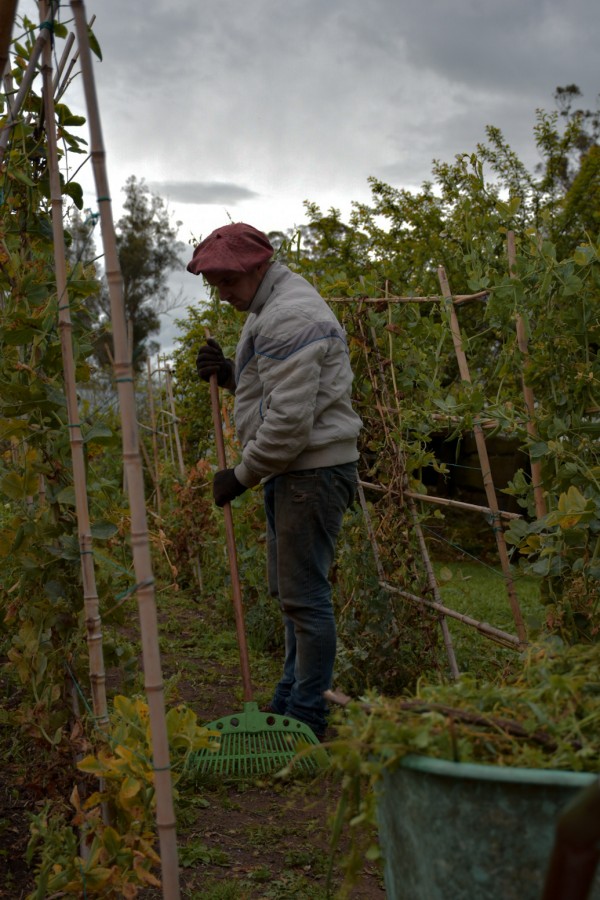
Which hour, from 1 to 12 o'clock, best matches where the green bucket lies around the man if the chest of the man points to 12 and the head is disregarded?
The green bucket is roughly at 9 o'clock from the man.

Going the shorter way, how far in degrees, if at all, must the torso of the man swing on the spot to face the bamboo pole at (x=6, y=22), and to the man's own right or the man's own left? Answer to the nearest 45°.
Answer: approximately 90° to the man's own left

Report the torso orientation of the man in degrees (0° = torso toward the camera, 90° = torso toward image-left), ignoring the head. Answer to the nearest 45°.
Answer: approximately 90°

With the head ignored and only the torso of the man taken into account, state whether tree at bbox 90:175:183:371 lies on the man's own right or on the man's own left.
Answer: on the man's own right

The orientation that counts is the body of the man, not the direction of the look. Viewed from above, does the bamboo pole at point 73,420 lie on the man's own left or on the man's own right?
on the man's own left

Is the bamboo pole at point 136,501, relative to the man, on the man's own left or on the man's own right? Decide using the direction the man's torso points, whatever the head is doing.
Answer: on the man's own left

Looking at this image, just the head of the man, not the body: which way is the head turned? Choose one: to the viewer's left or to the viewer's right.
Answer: to the viewer's left
